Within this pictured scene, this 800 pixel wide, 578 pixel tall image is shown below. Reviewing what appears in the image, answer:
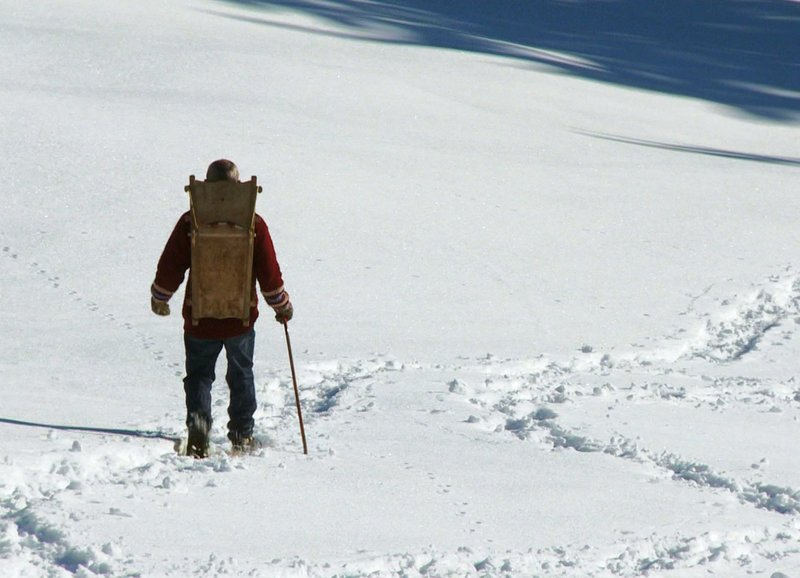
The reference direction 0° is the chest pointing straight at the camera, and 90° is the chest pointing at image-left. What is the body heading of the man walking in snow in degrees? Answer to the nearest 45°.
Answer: approximately 180°
